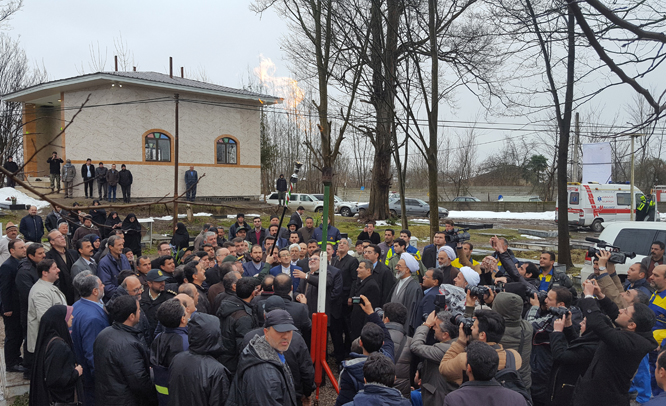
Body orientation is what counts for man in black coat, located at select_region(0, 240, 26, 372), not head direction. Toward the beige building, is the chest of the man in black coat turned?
no

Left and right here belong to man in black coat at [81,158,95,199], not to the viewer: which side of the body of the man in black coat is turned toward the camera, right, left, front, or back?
front

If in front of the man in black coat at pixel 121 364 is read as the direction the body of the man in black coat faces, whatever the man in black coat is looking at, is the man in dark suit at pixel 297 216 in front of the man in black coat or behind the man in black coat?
in front

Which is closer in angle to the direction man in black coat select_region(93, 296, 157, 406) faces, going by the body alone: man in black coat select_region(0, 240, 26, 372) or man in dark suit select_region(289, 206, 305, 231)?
the man in dark suit

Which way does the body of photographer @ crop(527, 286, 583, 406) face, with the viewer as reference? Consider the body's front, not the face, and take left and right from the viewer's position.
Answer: facing to the left of the viewer

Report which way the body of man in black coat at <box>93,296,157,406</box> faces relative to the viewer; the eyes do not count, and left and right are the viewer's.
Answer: facing away from the viewer and to the right of the viewer

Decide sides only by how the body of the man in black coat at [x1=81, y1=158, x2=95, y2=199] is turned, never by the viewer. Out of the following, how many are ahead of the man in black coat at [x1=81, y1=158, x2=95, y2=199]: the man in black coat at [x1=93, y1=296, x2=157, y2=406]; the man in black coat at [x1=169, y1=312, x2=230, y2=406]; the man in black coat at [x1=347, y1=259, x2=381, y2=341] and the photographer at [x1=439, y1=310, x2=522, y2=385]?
4

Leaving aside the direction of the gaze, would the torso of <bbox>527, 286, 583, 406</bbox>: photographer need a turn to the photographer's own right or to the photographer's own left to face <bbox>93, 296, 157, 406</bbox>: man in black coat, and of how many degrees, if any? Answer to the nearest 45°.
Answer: approximately 45° to the photographer's own left

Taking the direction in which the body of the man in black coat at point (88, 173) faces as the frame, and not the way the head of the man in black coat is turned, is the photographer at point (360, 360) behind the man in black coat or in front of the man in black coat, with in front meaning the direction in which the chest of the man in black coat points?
in front

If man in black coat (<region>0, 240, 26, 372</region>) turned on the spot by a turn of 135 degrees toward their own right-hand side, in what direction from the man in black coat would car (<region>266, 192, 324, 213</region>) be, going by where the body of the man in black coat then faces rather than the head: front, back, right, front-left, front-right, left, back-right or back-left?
back

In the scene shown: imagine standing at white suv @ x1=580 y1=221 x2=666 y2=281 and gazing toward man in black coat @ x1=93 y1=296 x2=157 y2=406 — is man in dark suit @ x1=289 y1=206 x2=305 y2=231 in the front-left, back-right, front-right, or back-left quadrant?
front-right

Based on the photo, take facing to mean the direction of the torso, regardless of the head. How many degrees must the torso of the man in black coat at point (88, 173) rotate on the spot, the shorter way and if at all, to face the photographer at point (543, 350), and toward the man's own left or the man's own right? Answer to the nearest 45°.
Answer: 0° — they already face them

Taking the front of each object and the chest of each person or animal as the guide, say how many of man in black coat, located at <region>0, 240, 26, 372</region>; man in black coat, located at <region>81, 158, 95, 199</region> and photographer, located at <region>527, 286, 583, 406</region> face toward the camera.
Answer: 1

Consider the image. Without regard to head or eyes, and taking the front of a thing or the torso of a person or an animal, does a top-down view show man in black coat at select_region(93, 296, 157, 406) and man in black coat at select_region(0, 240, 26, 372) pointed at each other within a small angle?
no

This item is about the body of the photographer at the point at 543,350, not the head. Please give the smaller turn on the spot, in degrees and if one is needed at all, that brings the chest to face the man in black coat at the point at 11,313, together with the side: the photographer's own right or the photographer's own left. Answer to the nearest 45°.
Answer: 0° — they already face them

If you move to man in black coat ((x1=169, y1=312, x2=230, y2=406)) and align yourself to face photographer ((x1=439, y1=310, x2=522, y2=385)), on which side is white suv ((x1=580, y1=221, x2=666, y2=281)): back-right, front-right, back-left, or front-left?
front-left

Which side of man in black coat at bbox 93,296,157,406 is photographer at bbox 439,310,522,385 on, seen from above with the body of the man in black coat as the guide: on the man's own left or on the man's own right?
on the man's own right

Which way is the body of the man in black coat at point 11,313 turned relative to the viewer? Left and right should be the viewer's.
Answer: facing to the right of the viewer

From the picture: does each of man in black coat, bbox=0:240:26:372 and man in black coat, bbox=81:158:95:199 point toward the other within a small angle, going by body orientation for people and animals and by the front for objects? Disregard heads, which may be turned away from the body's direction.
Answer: no
